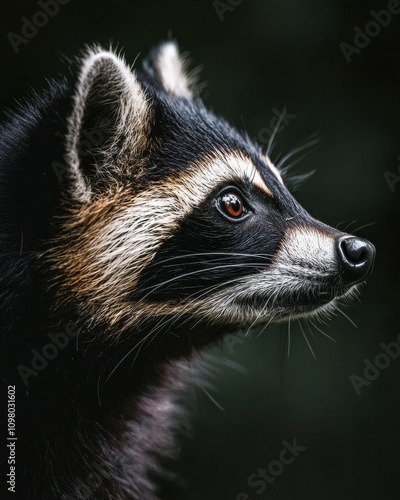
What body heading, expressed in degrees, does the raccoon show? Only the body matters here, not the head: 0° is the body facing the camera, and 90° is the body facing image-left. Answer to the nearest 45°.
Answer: approximately 270°
